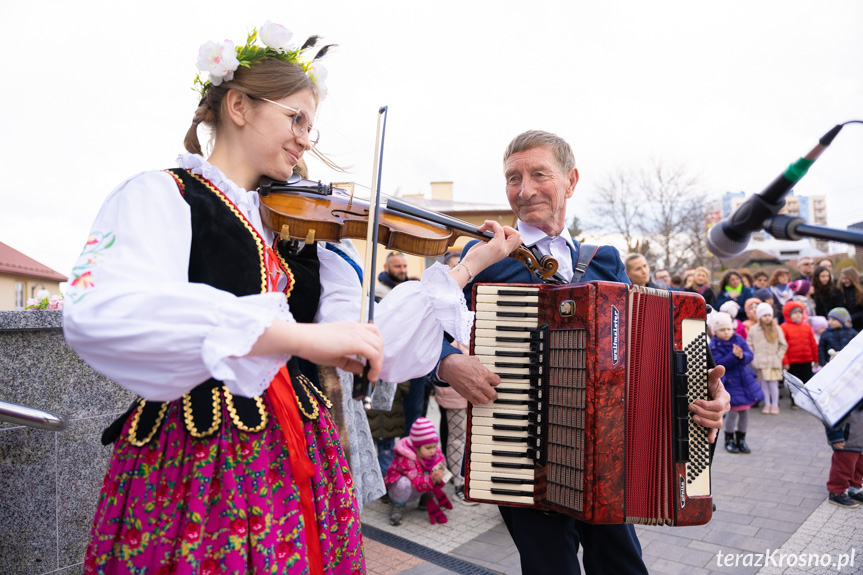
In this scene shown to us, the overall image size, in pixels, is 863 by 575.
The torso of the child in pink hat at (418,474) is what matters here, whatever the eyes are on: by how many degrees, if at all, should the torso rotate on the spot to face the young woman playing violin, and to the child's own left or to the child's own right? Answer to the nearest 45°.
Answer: approximately 45° to the child's own right

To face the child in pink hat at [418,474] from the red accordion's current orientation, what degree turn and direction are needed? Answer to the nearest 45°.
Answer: approximately 135° to its right

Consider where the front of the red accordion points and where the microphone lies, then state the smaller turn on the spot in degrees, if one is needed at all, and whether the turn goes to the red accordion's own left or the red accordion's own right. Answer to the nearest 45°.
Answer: approximately 45° to the red accordion's own left

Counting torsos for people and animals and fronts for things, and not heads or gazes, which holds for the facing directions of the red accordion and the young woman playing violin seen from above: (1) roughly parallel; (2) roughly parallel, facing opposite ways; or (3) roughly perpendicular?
roughly perpendicular

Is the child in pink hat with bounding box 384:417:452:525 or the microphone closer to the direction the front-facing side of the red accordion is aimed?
the microphone

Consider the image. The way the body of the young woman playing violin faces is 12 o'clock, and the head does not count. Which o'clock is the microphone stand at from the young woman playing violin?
The microphone stand is roughly at 11 o'clock from the young woman playing violin.

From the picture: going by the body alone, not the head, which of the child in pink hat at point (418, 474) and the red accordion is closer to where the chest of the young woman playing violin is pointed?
the red accordion

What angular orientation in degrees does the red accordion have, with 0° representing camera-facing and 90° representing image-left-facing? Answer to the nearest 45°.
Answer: approximately 0°

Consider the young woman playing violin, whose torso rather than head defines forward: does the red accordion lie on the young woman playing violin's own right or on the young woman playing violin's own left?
on the young woman playing violin's own left
